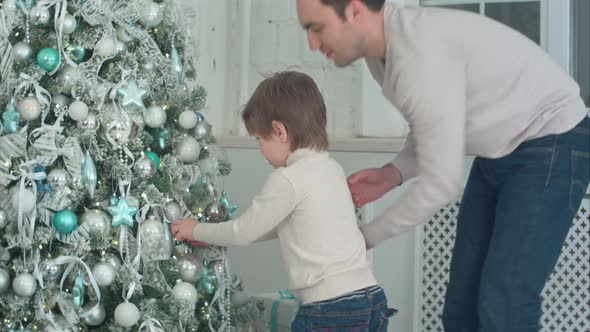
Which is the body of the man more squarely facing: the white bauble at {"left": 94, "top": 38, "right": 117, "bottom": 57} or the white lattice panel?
the white bauble

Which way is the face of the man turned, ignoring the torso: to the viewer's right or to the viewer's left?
to the viewer's left

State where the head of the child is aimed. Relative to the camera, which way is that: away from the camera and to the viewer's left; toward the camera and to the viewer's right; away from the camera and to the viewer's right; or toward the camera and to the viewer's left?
away from the camera and to the viewer's left

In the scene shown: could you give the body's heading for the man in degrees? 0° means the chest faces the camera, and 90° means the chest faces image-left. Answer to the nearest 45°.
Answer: approximately 90°

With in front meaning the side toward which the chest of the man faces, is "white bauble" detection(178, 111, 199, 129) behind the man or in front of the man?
in front

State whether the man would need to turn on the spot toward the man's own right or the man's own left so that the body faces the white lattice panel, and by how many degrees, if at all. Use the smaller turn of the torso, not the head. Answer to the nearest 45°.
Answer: approximately 90° to the man's own right

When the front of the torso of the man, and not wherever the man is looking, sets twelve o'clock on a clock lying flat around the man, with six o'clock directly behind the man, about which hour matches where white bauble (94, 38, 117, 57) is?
The white bauble is roughly at 12 o'clock from the man.

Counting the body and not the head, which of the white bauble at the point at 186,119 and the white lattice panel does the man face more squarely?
the white bauble

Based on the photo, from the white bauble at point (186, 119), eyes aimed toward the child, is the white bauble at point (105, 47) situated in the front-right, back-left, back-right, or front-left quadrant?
back-right

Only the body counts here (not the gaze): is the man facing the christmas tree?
yes
